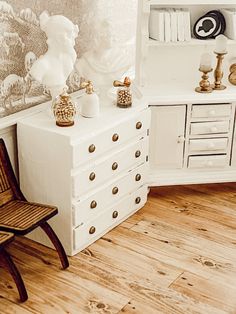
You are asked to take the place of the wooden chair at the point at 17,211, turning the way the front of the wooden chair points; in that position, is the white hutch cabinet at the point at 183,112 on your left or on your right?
on your left

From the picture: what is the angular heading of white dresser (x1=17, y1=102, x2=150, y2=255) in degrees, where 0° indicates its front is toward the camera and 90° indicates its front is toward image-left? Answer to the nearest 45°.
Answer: approximately 315°

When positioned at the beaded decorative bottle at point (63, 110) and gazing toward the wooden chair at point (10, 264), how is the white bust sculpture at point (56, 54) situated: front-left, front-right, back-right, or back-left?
back-right

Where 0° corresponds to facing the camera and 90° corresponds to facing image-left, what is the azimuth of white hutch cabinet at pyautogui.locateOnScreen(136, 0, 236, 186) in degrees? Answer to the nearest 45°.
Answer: approximately 0°

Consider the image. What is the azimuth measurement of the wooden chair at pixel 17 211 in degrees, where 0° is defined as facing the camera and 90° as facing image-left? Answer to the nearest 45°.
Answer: approximately 315°
